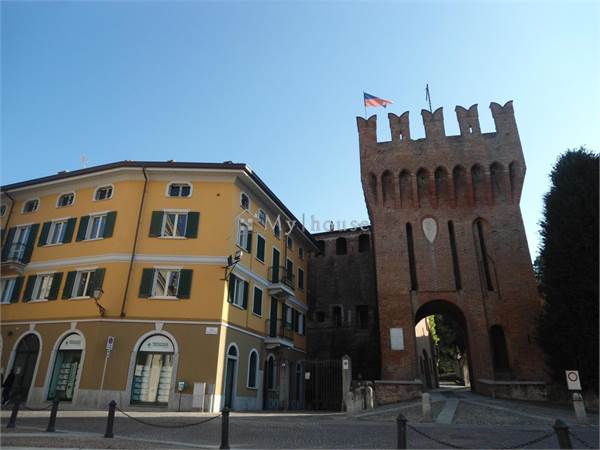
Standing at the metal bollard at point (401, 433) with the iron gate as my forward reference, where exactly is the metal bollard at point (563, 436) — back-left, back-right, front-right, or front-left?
back-right
